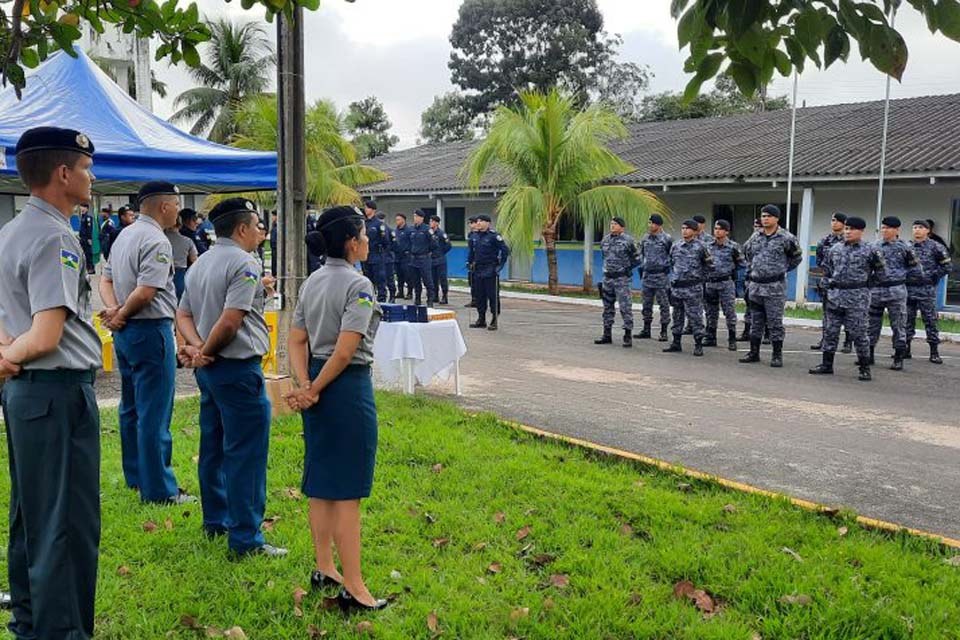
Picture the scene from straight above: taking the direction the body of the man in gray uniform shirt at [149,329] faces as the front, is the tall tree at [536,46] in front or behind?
in front

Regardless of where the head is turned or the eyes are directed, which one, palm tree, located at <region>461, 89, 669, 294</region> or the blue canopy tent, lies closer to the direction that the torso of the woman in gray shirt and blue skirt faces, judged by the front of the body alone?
the palm tree

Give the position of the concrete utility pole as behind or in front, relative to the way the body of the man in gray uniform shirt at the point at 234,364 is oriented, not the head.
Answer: in front

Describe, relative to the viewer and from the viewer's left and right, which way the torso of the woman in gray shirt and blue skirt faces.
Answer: facing away from the viewer and to the right of the viewer

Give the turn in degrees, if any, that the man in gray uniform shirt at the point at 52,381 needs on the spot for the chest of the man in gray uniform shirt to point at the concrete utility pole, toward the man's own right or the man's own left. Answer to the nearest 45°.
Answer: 0° — they already face it

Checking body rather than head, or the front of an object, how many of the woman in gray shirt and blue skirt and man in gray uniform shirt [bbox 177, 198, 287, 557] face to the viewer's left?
0

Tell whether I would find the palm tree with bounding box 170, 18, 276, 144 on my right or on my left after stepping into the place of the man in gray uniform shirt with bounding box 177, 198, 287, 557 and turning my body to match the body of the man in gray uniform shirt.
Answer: on my left

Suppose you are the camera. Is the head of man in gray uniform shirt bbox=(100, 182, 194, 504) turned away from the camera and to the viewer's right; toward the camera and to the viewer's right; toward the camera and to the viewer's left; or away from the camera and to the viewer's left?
away from the camera and to the viewer's right

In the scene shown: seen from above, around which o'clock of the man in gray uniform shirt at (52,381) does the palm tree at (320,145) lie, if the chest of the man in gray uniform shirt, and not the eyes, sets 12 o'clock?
The palm tree is roughly at 11 o'clock from the man in gray uniform shirt.

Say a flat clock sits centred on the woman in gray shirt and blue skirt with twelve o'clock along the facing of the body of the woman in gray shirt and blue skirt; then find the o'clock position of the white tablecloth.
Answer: The white tablecloth is roughly at 11 o'clock from the woman in gray shirt and blue skirt.

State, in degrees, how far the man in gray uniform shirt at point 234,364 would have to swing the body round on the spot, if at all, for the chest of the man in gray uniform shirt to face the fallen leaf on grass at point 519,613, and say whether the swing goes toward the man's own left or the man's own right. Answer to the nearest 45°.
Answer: approximately 90° to the man's own right

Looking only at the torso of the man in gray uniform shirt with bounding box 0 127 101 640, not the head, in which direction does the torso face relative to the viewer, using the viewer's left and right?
facing away from the viewer and to the right of the viewer

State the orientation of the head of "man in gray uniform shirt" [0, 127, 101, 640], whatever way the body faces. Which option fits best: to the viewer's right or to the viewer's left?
to the viewer's right

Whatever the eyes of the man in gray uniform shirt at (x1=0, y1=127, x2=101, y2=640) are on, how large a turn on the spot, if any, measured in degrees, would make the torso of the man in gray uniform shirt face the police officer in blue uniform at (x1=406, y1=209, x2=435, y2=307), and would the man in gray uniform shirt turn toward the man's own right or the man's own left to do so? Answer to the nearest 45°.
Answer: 0° — they already face them

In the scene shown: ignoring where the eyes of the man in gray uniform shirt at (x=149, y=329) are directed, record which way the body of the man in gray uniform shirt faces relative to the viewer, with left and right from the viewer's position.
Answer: facing away from the viewer and to the right of the viewer
